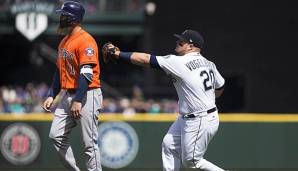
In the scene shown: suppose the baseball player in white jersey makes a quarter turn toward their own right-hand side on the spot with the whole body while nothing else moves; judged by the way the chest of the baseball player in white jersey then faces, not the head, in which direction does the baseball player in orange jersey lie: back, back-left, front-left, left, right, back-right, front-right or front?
back-left

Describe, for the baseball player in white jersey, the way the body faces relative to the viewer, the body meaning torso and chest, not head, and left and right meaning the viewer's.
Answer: facing away from the viewer and to the left of the viewer
